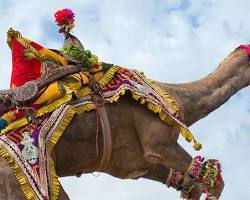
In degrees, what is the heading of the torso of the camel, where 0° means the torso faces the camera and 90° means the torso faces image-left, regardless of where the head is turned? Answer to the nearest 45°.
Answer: approximately 270°
